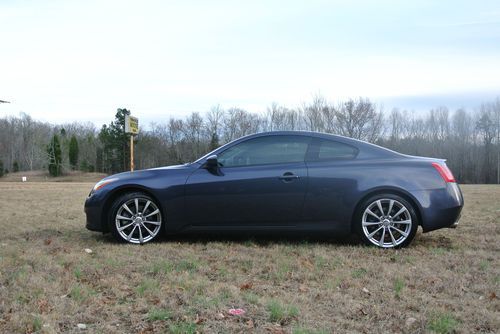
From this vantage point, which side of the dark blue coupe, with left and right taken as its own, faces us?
left

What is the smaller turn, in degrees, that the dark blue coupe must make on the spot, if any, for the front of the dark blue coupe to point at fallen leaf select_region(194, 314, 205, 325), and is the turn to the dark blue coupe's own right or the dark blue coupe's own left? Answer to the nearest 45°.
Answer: approximately 90° to the dark blue coupe's own left
